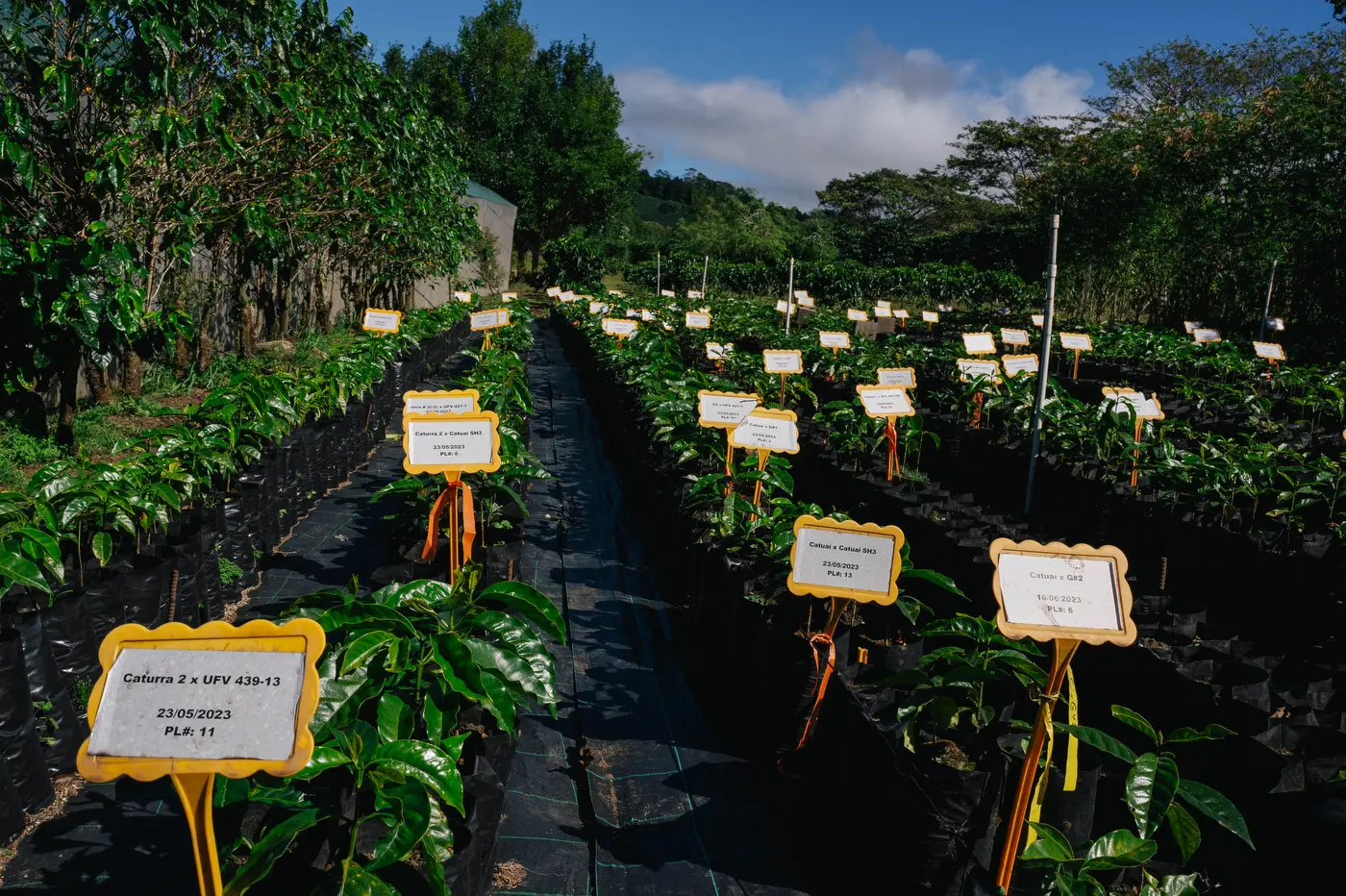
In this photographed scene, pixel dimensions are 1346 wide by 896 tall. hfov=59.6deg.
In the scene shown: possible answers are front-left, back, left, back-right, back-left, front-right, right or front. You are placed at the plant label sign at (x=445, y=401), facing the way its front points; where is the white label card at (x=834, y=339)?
back-left

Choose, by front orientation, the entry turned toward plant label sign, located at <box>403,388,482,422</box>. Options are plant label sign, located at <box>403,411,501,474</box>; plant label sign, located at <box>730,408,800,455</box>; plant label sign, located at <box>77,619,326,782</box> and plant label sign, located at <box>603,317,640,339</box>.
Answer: plant label sign, located at <box>603,317,640,339</box>

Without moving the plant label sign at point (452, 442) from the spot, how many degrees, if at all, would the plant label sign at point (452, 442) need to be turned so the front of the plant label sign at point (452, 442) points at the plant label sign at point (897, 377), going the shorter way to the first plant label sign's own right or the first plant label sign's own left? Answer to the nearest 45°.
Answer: approximately 135° to the first plant label sign's own left

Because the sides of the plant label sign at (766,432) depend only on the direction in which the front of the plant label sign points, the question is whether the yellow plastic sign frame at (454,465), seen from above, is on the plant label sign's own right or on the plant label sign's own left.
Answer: on the plant label sign's own right

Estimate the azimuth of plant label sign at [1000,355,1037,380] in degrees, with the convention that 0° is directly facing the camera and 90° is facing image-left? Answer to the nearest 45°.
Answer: approximately 0°

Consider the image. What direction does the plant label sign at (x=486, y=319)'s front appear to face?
toward the camera

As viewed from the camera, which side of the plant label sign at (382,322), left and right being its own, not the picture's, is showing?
front

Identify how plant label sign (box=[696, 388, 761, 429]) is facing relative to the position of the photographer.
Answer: facing the viewer

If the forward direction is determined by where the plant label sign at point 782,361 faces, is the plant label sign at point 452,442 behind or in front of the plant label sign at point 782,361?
in front

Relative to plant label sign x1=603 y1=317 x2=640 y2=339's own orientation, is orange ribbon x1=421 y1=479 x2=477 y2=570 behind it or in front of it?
in front

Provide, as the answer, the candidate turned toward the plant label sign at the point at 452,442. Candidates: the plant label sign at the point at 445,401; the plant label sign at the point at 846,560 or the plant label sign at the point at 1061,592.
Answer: the plant label sign at the point at 445,401

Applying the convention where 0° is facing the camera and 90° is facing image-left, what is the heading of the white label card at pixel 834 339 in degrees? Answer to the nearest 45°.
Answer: approximately 0°

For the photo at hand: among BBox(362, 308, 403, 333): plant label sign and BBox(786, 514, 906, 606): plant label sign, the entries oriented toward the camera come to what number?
2

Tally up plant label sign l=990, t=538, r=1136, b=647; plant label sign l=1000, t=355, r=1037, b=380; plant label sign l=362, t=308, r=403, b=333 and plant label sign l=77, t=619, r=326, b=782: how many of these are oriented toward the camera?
4
